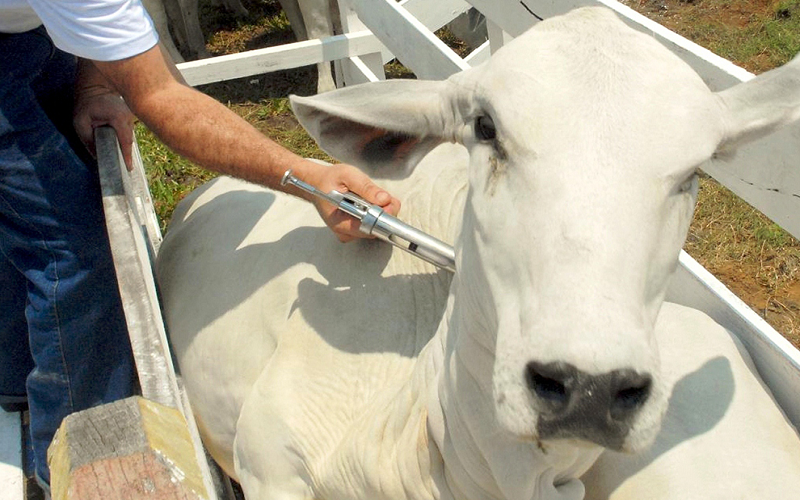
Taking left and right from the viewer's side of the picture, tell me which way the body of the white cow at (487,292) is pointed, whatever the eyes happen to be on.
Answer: facing the viewer and to the right of the viewer

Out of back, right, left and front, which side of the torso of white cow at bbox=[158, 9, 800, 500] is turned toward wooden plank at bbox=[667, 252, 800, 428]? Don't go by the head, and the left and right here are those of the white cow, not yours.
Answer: left

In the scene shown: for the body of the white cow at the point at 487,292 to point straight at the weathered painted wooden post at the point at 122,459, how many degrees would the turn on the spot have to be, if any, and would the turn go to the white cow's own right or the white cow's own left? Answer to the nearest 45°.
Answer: approximately 90° to the white cow's own right
